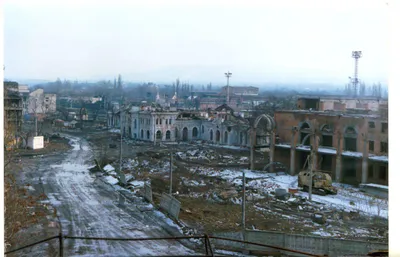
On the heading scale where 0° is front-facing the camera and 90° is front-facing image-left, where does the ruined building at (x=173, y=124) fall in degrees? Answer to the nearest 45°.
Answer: approximately 0°

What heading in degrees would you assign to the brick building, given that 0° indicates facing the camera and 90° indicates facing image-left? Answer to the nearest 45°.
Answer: approximately 45°

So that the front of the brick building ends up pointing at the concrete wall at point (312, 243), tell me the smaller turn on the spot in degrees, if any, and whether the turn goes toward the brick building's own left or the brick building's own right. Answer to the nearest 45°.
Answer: approximately 45° to the brick building's own left
